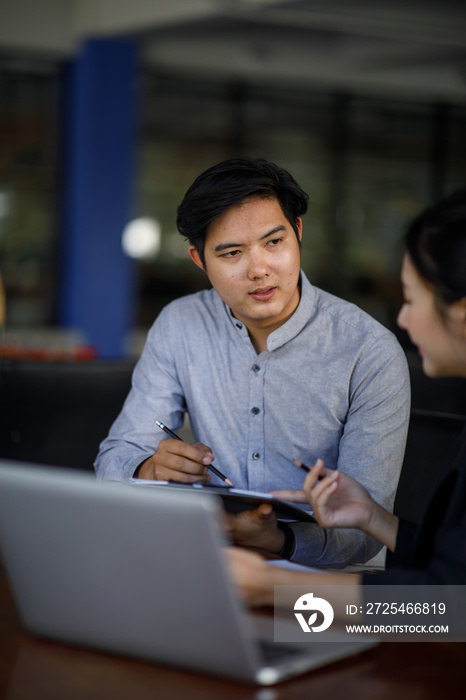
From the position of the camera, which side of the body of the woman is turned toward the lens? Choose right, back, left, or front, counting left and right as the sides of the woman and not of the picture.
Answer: left

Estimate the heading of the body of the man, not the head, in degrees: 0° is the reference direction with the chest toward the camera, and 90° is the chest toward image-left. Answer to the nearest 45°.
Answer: approximately 0°

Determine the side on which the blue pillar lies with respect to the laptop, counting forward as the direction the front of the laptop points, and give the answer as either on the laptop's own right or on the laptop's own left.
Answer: on the laptop's own left

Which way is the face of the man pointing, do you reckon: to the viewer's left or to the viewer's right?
to the viewer's right

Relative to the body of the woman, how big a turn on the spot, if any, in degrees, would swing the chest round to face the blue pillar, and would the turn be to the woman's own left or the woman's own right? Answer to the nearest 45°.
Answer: approximately 90° to the woman's own right

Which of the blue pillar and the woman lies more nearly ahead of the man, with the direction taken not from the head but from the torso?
the woman

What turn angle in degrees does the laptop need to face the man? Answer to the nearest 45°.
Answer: approximately 45° to its left

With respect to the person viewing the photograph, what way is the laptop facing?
facing away from the viewer and to the right of the viewer

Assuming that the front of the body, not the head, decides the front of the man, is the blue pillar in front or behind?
behind
